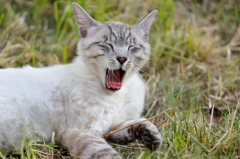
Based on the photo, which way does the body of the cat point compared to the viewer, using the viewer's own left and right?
facing the viewer and to the right of the viewer
